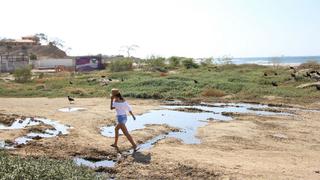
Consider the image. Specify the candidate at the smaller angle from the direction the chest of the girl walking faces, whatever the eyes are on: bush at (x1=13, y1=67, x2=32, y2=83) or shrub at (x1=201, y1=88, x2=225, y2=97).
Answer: the bush

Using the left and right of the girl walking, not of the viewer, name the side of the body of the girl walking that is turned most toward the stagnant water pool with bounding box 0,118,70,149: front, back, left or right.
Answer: front

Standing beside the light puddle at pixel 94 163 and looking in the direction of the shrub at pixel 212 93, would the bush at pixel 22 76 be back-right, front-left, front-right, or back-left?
front-left

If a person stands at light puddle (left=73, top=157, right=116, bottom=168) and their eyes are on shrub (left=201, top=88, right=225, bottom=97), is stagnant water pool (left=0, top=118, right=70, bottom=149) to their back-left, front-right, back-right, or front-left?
front-left

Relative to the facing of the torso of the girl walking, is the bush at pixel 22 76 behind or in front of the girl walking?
in front

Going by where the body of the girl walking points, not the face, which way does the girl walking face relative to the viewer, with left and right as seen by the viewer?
facing away from the viewer and to the left of the viewer
